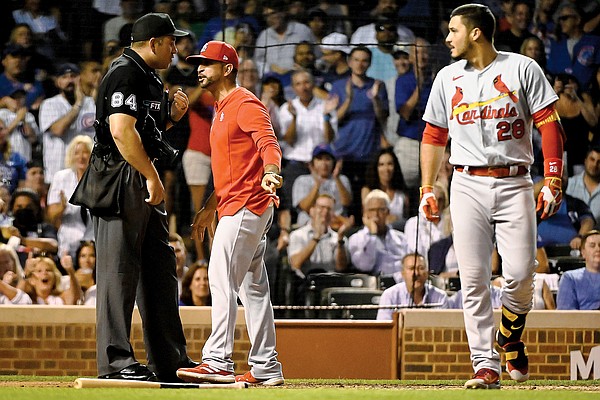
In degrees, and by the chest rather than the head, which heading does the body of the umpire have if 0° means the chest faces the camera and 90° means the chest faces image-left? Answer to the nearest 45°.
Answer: approximately 270°

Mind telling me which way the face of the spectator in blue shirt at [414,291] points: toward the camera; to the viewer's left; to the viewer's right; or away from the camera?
toward the camera

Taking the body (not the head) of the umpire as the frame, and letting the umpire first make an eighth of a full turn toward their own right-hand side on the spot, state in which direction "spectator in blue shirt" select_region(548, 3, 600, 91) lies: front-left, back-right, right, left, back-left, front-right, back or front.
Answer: left

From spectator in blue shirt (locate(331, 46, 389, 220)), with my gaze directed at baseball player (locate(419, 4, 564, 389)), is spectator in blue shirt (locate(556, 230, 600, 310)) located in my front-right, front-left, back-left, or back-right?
front-left

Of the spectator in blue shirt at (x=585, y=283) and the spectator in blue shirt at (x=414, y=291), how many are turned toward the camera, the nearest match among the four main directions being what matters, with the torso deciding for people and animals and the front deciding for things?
2

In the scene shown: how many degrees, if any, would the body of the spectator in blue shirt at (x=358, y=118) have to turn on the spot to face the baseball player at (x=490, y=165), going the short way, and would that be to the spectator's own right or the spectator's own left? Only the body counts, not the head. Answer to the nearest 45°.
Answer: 0° — they already face them

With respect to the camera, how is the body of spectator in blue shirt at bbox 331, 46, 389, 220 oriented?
toward the camera

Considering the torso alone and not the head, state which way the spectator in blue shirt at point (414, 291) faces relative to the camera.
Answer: toward the camera

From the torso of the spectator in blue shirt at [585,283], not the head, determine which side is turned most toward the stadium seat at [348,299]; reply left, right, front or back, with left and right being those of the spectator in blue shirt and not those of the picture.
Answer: right

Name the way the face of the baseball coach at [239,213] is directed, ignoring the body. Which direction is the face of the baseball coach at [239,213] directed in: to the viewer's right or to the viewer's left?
to the viewer's left

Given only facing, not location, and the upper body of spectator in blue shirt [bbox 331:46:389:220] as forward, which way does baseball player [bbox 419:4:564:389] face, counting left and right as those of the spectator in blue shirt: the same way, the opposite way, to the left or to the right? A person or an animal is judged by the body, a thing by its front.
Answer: the same way

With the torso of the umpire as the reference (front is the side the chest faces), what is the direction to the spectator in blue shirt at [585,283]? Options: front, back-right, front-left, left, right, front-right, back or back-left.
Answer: front-left

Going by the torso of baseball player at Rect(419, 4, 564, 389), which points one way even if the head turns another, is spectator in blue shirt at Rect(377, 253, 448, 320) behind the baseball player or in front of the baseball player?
behind

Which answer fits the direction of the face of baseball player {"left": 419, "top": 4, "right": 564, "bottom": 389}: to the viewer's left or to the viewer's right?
to the viewer's left

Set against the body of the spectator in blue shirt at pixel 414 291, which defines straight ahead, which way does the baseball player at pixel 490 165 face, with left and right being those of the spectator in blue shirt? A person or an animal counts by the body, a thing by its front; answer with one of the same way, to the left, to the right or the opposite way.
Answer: the same way

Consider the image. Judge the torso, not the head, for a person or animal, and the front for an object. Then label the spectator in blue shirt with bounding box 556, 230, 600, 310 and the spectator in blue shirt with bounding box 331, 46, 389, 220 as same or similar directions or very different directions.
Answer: same or similar directions

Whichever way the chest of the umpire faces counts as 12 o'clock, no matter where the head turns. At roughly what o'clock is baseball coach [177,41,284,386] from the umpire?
The baseball coach is roughly at 11 o'clock from the umpire.
